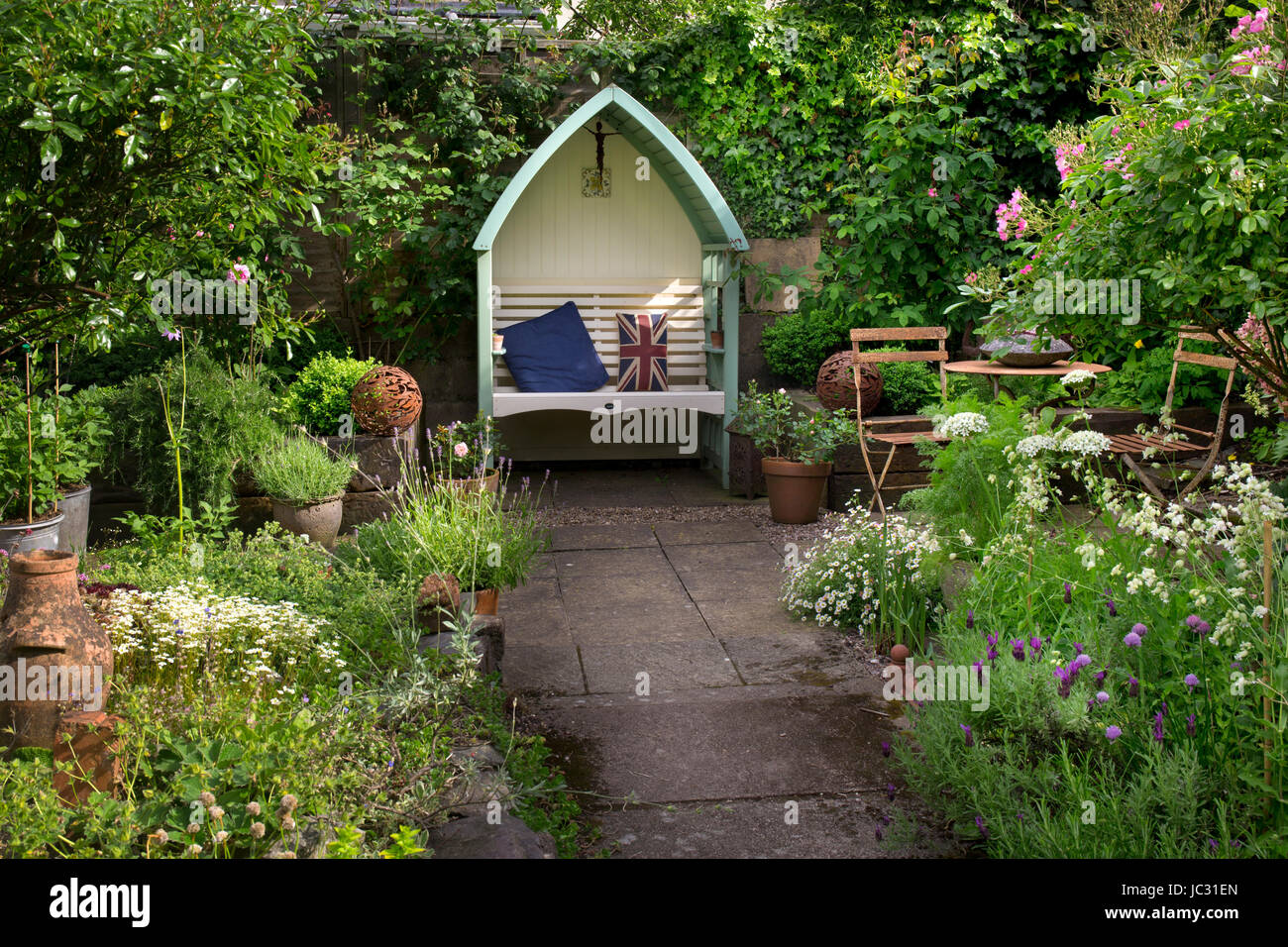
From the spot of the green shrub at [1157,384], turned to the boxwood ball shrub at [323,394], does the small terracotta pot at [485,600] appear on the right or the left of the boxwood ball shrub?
left

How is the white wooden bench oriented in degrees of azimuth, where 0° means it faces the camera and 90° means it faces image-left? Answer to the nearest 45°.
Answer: approximately 0°

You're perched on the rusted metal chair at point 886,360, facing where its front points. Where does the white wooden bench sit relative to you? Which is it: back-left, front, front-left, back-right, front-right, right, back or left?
back

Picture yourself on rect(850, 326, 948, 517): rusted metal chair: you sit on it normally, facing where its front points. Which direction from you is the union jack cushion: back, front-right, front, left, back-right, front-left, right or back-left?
back

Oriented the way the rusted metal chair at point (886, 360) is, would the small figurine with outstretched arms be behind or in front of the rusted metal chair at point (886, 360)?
behind
